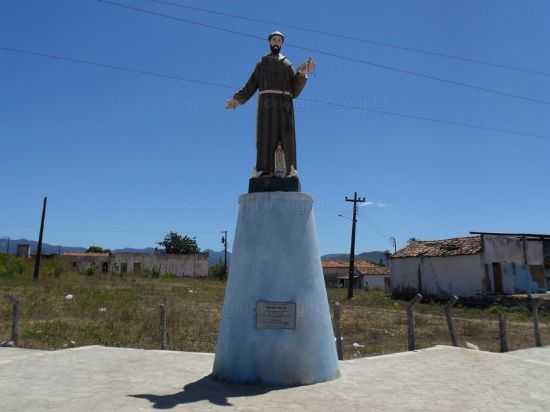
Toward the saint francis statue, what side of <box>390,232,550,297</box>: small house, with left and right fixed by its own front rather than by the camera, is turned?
front

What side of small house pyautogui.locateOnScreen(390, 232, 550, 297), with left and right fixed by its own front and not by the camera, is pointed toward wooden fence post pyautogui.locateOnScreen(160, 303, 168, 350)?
front

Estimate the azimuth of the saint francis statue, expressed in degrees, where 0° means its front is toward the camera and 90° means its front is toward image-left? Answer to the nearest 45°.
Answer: approximately 0°

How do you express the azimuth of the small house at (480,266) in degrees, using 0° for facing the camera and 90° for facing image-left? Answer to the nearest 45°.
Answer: approximately 0°

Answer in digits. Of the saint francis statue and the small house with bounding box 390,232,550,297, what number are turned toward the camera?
2

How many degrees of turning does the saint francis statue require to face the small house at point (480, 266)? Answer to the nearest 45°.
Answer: approximately 135° to its left

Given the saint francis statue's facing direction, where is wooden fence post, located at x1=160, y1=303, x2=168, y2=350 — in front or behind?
behind

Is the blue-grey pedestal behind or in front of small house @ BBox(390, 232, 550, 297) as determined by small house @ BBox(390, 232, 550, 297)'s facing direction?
in front
